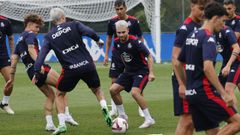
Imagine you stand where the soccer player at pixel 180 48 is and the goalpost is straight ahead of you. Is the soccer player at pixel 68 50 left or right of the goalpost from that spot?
left

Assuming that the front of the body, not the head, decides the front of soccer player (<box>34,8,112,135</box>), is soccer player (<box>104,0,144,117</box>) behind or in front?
in front

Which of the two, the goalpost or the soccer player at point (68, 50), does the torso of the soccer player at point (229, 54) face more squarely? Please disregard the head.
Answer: the soccer player

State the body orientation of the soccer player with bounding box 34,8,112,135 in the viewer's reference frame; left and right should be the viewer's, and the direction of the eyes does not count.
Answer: facing away from the viewer

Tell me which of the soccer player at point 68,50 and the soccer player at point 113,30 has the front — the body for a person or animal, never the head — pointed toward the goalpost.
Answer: the soccer player at point 68,50

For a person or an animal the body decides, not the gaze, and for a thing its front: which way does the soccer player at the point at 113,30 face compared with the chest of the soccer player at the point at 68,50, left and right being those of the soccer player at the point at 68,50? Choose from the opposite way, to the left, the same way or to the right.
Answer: the opposite way

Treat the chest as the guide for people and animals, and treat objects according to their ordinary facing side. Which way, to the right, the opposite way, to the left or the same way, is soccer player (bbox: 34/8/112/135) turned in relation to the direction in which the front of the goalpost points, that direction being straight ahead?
the opposite way
